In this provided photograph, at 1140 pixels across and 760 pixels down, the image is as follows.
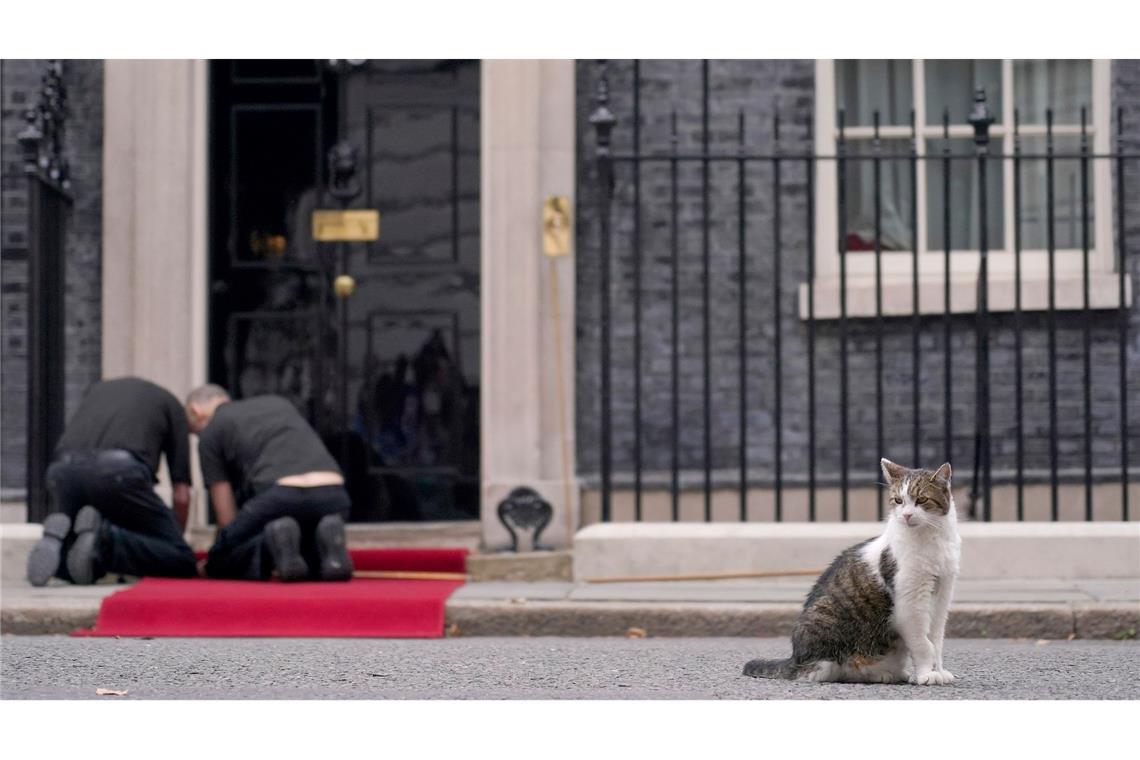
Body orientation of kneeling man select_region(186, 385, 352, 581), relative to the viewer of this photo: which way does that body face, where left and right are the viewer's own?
facing away from the viewer and to the left of the viewer

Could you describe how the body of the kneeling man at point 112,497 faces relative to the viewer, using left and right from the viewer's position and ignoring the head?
facing away from the viewer and to the right of the viewer

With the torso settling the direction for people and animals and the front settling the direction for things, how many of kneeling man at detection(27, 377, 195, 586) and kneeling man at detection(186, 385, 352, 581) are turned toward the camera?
0

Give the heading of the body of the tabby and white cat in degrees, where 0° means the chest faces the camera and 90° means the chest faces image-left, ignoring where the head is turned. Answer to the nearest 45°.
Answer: approximately 315°

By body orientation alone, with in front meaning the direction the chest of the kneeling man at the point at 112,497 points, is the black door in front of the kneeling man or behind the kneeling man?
in front

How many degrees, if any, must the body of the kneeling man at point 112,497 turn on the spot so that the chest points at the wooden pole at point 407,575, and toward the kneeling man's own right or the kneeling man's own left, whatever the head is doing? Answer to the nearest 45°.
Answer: approximately 45° to the kneeling man's own right

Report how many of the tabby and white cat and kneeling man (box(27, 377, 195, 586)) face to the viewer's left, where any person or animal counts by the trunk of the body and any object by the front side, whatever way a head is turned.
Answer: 0

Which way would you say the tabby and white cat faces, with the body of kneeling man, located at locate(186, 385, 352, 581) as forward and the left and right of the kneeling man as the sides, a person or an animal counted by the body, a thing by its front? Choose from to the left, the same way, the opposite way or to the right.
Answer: the opposite way

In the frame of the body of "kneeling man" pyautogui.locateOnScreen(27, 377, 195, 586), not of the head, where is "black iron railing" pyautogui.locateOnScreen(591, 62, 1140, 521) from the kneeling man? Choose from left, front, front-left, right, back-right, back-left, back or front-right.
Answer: front-right
